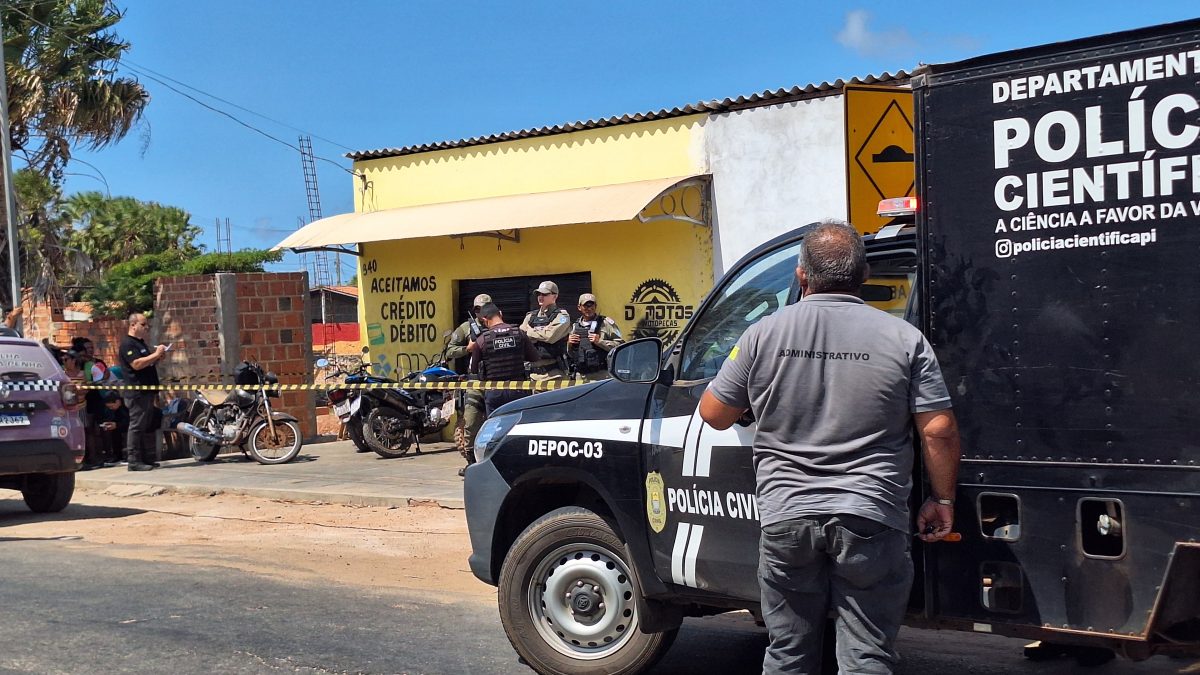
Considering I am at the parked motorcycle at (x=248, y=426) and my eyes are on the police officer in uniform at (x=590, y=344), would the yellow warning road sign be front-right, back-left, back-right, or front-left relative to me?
front-right

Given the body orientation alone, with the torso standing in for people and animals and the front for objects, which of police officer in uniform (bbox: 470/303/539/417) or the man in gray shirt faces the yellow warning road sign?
the man in gray shirt

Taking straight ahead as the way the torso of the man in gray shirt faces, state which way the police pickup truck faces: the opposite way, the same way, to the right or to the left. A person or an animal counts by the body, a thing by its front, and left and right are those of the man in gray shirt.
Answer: to the left

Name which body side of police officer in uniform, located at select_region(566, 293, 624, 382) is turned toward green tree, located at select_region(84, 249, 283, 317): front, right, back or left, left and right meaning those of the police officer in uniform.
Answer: right

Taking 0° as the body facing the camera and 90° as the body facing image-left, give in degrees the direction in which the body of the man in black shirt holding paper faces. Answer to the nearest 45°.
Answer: approximately 270°

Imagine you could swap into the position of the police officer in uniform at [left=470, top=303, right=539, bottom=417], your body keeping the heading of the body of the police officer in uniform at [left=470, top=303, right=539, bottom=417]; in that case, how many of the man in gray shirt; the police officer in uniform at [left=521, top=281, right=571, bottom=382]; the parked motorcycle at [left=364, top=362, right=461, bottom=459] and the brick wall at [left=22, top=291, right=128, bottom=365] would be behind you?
1

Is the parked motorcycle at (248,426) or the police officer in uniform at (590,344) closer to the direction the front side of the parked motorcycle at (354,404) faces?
the police officer in uniform

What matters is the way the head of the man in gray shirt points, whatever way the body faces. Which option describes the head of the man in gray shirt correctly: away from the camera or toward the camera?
away from the camera

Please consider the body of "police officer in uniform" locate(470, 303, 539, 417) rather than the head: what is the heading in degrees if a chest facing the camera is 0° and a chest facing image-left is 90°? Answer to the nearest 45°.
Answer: approximately 180°

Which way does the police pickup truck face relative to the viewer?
to the viewer's left

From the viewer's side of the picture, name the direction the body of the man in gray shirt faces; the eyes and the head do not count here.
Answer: away from the camera

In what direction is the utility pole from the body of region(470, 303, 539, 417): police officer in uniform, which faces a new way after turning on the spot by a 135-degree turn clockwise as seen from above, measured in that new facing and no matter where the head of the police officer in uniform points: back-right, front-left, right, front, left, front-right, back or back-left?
back
